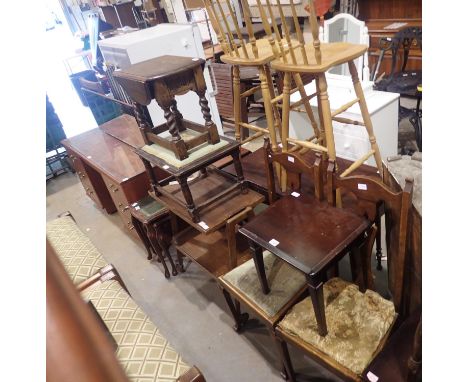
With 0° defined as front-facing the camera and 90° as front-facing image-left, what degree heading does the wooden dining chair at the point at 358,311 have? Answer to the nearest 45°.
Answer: approximately 45°

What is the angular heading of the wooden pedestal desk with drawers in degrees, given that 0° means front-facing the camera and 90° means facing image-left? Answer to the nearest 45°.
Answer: approximately 45°

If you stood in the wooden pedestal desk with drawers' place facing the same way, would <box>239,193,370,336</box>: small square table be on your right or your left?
on your left

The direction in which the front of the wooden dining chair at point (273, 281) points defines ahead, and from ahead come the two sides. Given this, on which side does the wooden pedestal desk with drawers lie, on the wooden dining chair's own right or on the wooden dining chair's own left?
on the wooden dining chair's own right

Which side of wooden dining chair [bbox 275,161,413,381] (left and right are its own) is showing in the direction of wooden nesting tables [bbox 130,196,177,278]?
right
